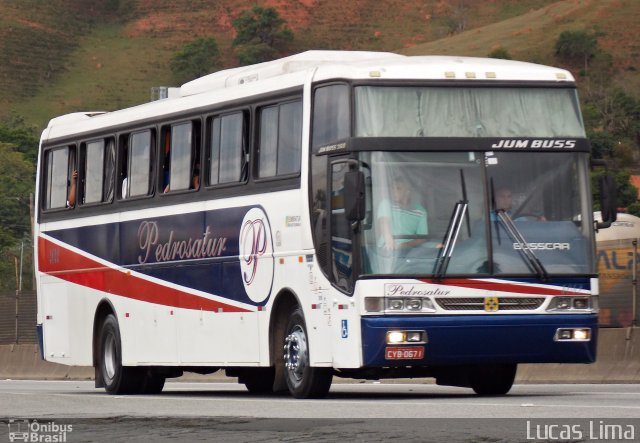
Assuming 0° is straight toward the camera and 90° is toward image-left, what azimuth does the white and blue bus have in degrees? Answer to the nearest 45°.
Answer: approximately 315°
